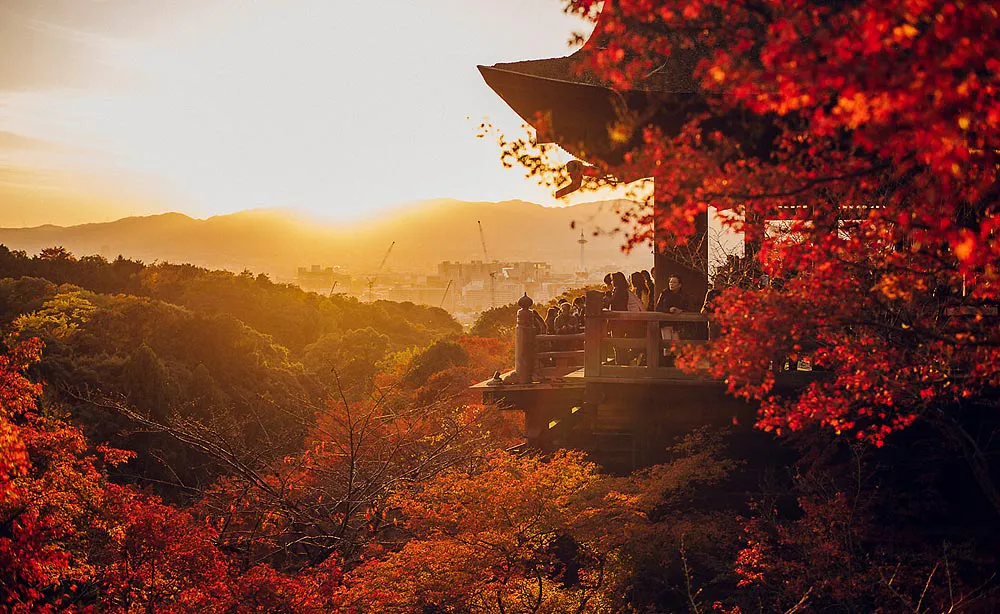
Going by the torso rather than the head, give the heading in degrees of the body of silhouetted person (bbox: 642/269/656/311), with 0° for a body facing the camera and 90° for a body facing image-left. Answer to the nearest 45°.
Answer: approximately 90°

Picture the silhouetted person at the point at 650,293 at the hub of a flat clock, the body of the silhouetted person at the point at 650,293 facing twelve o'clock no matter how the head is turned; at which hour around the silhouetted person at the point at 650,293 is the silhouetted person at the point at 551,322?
the silhouetted person at the point at 551,322 is roughly at 1 o'clock from the silhouetted person at the point at 650,293.

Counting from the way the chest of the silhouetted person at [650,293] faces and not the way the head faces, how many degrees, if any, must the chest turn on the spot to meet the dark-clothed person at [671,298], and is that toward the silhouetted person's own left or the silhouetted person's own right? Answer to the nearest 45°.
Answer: approximately 90° to the silhouetted person's own left

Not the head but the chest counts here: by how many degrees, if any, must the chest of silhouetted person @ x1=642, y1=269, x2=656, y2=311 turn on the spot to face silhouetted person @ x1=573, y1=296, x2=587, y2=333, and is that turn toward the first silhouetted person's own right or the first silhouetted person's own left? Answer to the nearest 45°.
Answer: approximately 45° to the first silhouetted person's own right

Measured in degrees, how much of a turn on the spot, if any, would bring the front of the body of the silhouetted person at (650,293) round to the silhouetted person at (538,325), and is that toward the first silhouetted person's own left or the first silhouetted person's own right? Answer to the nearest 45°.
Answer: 0° — they already face them
